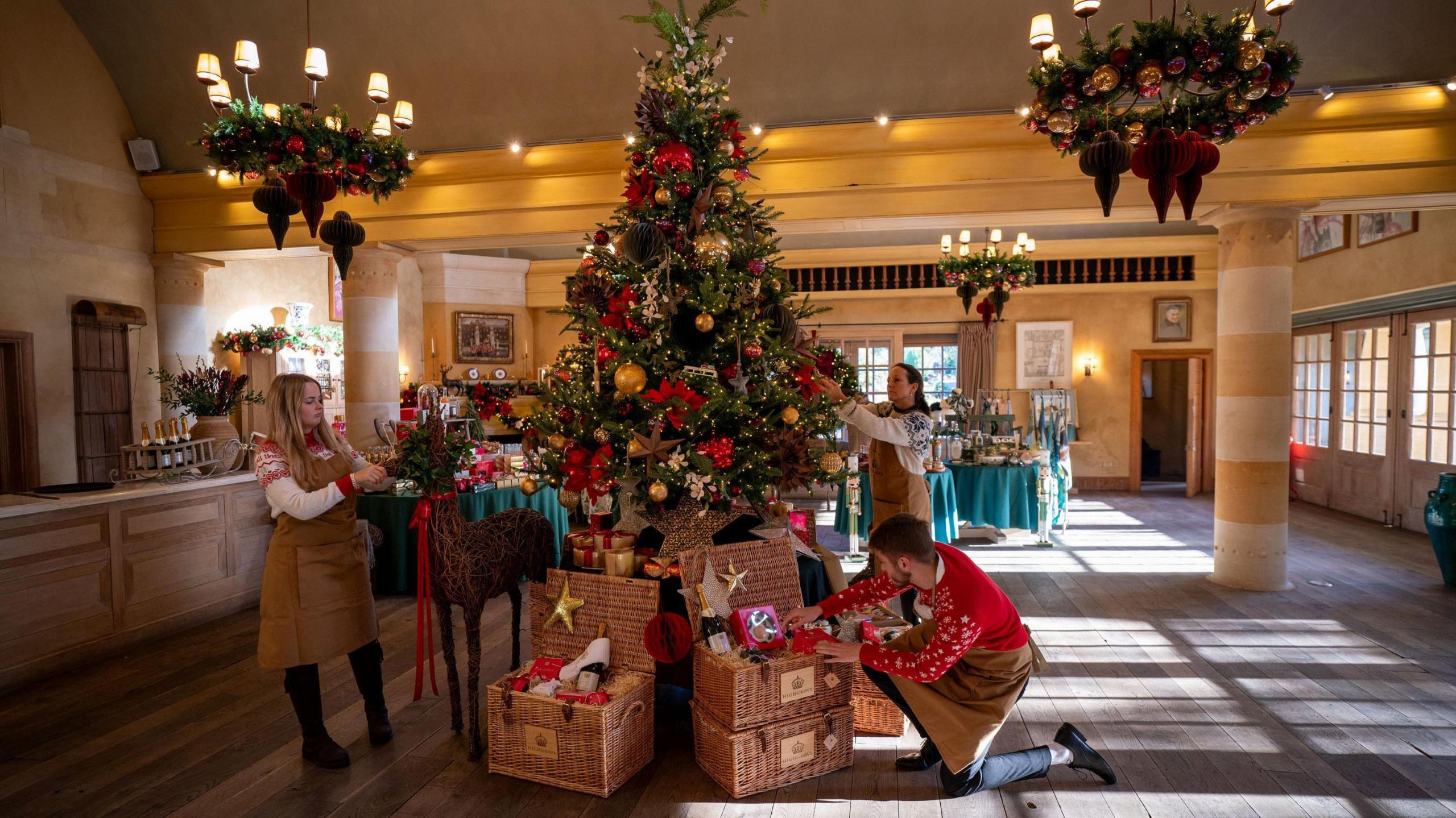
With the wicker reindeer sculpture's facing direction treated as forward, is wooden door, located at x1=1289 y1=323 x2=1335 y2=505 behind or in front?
behind

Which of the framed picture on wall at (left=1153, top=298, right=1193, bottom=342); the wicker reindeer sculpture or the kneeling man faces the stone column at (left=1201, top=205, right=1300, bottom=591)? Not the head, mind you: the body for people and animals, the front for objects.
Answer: the framed picture on wall

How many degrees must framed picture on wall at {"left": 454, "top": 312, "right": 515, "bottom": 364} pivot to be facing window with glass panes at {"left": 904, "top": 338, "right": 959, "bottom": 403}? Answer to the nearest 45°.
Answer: approximately 90° to its left

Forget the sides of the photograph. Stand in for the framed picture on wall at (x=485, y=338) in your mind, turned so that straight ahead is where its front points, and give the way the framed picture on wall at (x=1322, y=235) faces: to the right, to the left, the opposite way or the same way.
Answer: to the right

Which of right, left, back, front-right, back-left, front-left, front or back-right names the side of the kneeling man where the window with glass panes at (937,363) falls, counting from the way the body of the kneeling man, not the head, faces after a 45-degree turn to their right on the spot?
front-right

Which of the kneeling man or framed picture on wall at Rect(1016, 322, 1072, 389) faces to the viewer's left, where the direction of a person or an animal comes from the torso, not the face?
the kneeling man

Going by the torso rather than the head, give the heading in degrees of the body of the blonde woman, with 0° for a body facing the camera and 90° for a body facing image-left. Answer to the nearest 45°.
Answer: approximately 315°

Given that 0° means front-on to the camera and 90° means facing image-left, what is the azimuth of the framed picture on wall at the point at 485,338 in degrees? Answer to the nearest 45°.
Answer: approximately 0°

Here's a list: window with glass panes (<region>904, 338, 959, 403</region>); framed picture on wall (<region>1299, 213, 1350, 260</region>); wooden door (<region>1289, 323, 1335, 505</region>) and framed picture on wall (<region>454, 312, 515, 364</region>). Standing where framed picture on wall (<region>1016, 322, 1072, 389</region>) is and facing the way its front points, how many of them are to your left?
2

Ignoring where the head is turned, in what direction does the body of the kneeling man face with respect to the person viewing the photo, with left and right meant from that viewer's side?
facing to the left of the viewer

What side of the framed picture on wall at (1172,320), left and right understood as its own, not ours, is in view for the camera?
front

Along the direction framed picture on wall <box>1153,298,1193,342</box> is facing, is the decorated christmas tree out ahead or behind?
ahead

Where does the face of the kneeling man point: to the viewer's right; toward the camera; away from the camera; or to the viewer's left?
to the viewer's left

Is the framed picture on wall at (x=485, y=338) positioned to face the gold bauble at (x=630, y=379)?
yes

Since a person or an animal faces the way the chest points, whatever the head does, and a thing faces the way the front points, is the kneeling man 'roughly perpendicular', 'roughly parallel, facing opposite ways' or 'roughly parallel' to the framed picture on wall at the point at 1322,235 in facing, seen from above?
roughly parallel

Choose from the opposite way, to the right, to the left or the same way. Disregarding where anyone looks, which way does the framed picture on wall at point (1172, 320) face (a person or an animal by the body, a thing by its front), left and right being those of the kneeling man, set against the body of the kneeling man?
to the left

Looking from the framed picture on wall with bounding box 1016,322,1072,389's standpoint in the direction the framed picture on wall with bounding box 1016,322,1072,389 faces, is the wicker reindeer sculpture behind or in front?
in front
